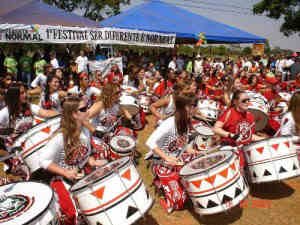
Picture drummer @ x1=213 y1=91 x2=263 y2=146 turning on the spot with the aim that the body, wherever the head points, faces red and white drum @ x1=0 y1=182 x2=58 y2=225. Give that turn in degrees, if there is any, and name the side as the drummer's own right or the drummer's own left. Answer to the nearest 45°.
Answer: approximately 90° to the drummer's own right

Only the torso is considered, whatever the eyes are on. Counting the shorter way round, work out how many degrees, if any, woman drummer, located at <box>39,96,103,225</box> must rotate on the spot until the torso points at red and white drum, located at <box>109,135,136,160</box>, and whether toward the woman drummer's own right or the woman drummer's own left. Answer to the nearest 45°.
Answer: approximately 90° to the woman drummer's own left

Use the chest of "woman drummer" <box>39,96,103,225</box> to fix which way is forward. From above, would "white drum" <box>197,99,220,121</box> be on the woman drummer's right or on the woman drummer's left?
on the woman drummer's left

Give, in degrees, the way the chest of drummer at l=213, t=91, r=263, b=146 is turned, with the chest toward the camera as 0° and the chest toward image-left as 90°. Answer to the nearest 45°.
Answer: approximately 315°

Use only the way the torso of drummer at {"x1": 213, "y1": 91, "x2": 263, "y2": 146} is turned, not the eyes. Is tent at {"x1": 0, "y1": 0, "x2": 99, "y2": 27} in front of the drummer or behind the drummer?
behind

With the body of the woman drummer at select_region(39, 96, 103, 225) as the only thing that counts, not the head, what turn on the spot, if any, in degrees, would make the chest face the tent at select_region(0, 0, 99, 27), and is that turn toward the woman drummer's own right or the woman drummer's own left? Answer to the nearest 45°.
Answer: approximately 135° to the woman drummer's own left

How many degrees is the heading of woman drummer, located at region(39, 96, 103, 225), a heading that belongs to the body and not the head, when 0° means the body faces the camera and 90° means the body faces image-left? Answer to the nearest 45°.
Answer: approximately 315°

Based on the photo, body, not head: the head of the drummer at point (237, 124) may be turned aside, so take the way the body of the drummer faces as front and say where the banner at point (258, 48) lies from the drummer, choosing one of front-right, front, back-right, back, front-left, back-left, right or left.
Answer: back-left

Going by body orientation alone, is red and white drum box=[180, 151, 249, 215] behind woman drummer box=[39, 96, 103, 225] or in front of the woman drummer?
in front

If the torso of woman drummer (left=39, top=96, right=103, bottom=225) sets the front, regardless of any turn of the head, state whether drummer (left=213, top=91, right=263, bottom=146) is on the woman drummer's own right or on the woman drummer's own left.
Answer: on the woman drummer's own left

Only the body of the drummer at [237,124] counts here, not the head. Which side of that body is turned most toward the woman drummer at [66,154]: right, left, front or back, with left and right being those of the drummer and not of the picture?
right

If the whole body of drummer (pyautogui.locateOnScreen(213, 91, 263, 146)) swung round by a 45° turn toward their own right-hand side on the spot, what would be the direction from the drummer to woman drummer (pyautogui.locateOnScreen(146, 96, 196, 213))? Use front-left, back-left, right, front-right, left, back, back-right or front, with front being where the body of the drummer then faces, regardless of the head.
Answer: front-right

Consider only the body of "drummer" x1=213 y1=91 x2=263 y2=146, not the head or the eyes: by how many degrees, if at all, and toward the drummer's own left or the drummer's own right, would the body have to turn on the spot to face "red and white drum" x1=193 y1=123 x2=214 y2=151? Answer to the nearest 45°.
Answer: approximately 180°
